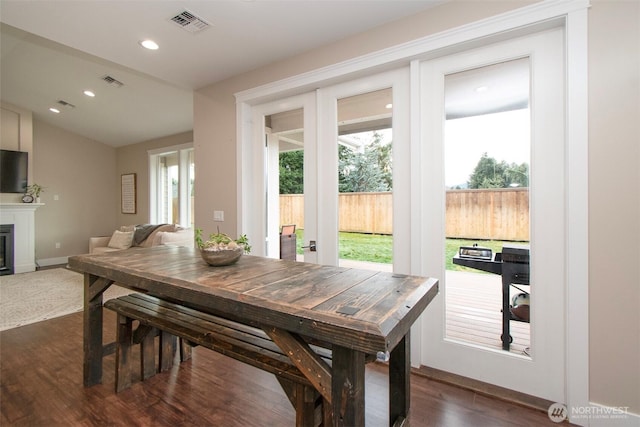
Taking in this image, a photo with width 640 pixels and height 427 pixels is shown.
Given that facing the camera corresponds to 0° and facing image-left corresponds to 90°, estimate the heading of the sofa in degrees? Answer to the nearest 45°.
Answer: approximately 45°

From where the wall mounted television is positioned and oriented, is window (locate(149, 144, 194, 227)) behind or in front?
in front

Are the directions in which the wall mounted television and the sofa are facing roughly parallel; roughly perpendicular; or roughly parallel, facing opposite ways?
roughly perpendicular

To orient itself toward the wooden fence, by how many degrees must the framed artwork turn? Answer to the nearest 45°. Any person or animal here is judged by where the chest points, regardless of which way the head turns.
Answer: approximately 135° to its left

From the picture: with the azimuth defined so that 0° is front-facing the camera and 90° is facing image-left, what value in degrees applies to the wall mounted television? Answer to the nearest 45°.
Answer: approximately 315°

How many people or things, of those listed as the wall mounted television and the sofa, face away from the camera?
0

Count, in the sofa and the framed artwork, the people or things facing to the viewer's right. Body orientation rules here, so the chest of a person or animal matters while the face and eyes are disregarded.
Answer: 0

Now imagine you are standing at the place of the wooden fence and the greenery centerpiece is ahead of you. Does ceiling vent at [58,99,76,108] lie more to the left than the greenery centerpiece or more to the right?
right

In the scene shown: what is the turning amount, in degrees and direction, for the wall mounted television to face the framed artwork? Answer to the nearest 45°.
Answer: approximately 45° to its left
